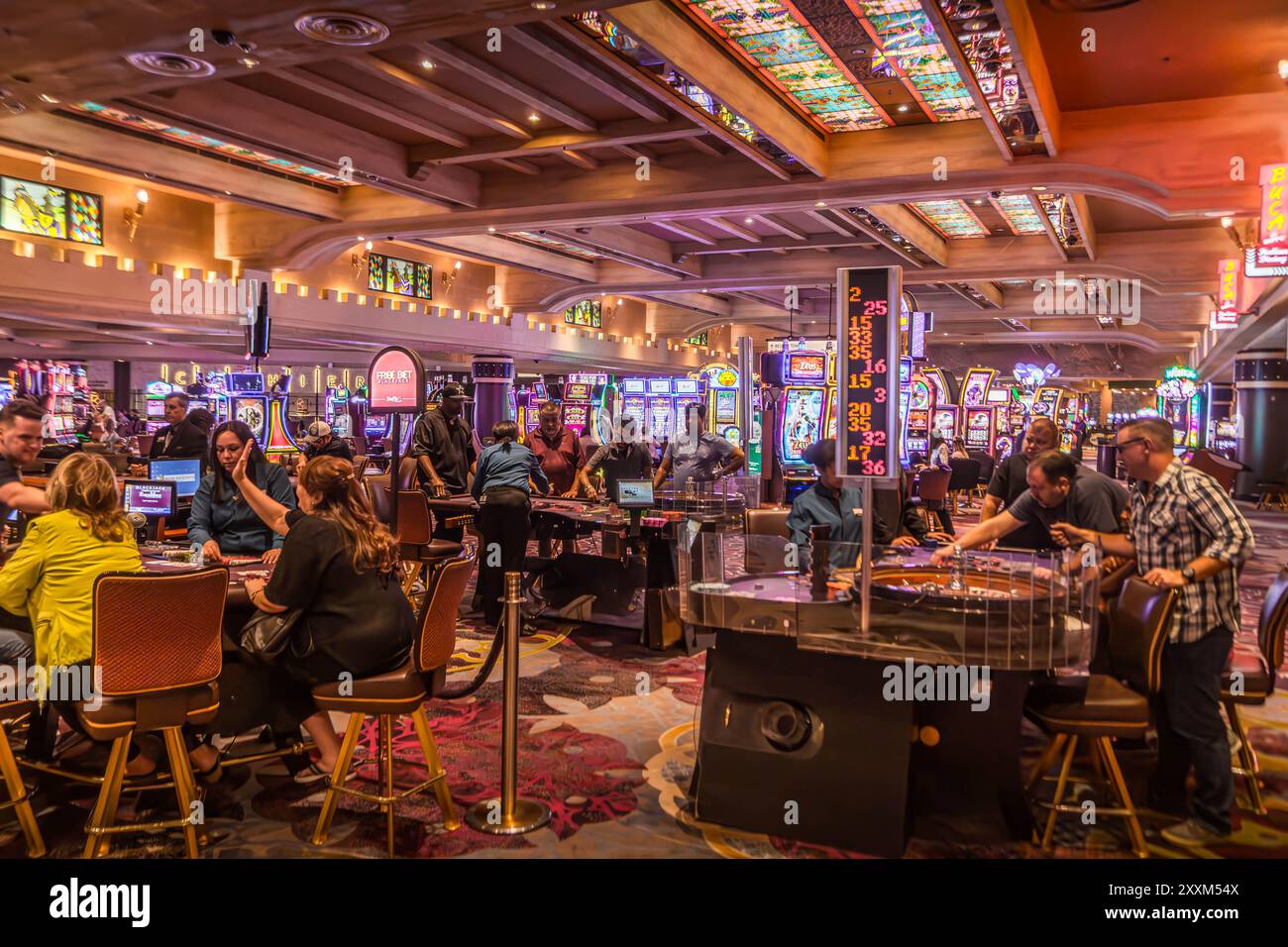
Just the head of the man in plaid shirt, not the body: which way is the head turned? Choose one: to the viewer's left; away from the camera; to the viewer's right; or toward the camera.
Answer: to the viewer's left

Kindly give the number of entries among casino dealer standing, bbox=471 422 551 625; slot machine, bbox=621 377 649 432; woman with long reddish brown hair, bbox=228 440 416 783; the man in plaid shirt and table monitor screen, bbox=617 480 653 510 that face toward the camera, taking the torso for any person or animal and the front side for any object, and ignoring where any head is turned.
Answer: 2

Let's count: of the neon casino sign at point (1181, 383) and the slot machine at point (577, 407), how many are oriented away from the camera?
0

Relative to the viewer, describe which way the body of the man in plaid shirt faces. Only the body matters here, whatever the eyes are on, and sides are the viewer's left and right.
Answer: facing to the left of the viewer

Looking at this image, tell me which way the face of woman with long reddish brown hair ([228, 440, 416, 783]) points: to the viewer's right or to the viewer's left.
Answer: to the viewer's left

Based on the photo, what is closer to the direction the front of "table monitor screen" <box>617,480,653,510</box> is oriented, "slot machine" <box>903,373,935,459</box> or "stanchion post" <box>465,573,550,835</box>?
the stanchion post

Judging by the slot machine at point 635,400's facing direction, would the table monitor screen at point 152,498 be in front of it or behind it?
in front

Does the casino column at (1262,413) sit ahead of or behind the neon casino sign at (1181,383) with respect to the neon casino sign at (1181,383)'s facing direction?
ahead

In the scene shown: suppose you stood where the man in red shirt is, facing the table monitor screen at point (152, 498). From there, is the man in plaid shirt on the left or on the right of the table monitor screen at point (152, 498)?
left

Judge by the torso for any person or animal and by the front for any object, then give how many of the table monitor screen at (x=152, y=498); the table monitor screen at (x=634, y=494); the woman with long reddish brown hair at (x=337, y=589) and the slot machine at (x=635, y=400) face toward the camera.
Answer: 3

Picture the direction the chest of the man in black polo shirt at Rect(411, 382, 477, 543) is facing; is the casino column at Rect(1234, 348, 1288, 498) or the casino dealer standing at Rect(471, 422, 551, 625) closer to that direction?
the casino dealer standing
